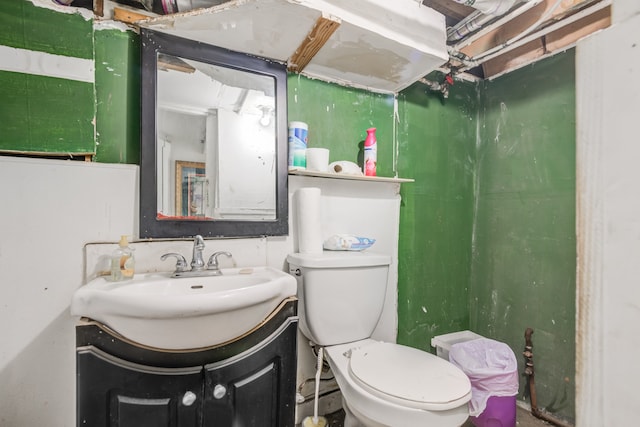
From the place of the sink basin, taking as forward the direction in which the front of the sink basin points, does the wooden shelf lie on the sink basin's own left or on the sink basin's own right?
on the sink basin's own left

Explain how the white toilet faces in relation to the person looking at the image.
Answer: facing the viewer and to the right of the viewer

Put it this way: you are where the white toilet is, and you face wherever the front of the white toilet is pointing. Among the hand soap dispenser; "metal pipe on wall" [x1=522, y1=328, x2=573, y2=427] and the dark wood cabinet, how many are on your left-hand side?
1

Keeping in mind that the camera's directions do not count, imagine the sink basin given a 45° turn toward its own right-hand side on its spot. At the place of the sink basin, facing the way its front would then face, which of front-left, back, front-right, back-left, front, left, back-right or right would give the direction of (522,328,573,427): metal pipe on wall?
back-left

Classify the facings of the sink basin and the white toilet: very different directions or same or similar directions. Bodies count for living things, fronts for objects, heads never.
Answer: same or similar directions

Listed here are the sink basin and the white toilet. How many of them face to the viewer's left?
0

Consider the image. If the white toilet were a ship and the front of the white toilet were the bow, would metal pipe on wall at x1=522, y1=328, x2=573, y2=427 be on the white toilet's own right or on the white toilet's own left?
on the white toilet's own left

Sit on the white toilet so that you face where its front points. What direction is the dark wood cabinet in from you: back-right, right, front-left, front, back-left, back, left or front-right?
right

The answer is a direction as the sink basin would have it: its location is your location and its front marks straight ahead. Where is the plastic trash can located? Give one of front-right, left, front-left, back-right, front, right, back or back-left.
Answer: left

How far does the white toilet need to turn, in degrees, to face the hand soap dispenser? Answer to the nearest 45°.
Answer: approximately 135° to its right

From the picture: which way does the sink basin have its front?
toward the camera

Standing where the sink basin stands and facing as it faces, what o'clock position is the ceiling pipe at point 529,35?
The ceiling pipe is roughly at 9 o'clock from the sink basin.
